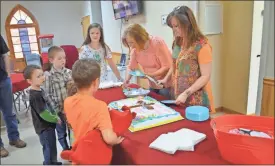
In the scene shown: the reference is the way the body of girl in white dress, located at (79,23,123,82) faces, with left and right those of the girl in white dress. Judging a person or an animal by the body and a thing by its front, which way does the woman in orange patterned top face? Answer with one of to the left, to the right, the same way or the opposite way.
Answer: to the right

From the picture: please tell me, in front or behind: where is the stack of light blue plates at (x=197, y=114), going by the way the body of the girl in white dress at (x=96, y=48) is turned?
in front

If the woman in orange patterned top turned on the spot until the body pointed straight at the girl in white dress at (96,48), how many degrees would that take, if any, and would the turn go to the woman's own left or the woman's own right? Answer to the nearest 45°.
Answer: approximately 90° to the woman's own right

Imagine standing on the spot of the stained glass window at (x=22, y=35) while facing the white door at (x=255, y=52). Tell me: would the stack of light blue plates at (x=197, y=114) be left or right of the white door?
right

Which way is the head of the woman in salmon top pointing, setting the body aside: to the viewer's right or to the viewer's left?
to the viewer's left

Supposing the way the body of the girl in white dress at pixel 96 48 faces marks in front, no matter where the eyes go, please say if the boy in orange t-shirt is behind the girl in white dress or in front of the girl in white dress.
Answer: in front

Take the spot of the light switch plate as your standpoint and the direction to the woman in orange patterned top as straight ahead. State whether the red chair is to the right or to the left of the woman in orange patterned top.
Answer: right

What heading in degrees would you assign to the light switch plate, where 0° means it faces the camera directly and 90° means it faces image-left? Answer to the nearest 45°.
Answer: approximately 0°

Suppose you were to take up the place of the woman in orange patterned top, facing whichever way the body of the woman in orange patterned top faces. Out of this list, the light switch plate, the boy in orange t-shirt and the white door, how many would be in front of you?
1

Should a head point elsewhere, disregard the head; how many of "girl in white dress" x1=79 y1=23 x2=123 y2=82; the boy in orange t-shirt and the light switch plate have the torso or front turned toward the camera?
2

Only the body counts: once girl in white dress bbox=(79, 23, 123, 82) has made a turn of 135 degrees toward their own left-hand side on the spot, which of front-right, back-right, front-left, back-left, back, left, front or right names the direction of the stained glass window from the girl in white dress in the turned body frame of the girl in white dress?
back-left

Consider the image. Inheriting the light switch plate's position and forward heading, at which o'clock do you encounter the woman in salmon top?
The woman in salmon top is roughly at 12 o'clock from the light switch plate.
